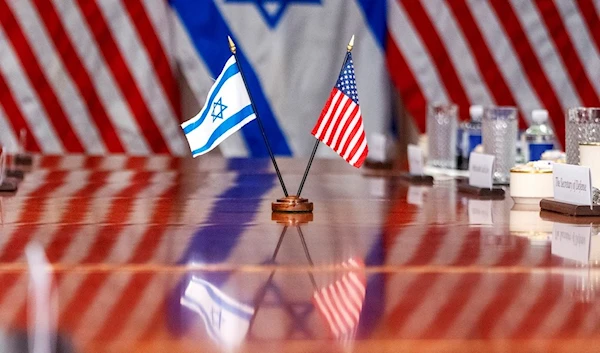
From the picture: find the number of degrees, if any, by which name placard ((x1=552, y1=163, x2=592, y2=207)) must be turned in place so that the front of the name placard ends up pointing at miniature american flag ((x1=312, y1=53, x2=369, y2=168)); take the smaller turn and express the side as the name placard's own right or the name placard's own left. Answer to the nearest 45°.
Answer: approximately 45° to the name placard's own right

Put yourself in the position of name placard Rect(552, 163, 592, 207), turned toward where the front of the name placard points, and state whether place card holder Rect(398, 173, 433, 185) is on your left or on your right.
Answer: on your right

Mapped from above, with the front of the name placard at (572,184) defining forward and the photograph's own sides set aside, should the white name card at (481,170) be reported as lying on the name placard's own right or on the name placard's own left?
on the name placard's own right

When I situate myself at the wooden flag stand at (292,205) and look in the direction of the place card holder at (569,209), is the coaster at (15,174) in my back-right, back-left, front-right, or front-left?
back-left

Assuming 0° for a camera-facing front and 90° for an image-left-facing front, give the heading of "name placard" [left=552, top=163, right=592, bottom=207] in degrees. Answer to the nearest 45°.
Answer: approximately 45°
